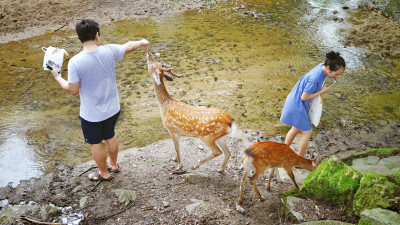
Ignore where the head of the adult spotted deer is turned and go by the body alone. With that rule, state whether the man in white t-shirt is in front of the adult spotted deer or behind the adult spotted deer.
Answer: in front

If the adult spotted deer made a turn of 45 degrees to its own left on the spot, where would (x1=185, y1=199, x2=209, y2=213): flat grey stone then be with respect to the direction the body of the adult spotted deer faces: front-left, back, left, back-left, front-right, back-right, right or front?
front-left

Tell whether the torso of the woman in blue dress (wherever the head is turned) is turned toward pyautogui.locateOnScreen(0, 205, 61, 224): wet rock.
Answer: no

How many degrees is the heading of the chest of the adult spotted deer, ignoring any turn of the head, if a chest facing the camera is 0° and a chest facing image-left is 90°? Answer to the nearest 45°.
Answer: approximately 90°

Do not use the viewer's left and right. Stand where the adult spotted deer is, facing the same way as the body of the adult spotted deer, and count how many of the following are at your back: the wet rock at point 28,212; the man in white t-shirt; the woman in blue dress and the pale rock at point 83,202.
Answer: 1

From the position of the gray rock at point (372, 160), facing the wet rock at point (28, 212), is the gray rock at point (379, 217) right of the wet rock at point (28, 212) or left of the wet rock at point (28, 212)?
left

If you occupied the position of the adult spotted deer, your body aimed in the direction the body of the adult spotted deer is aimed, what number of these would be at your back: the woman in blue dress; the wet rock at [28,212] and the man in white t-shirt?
1

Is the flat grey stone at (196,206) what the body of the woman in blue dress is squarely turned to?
no
